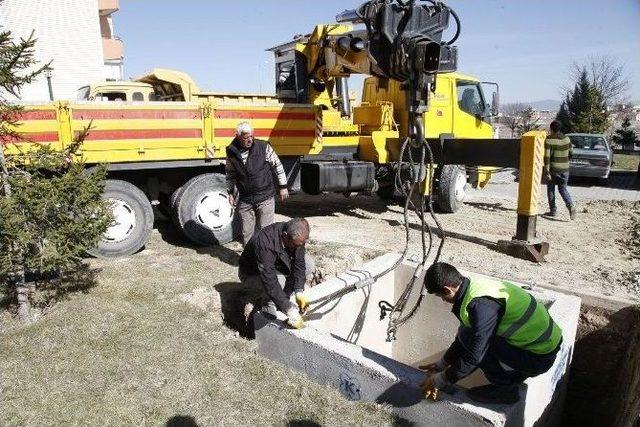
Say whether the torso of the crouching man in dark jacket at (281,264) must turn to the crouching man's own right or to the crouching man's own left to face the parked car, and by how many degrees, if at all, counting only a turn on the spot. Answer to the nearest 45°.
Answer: approximately 90° to the crouching man's own left

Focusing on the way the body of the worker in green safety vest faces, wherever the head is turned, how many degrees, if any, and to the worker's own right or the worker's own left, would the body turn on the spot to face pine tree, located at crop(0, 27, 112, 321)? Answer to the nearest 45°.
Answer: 0° — they already face it

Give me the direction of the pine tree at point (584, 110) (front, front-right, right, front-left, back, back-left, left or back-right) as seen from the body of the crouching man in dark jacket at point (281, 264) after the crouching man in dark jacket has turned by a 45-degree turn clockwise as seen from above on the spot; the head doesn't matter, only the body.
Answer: back-left

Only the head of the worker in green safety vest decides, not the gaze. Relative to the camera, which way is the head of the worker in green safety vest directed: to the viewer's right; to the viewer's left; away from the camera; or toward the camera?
to the viewer's left

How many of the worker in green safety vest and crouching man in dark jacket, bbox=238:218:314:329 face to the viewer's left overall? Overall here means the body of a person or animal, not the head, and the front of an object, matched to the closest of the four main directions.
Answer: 1

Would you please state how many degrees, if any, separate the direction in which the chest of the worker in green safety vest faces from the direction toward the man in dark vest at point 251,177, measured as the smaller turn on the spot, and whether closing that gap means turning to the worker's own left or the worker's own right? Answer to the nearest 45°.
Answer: approximately 45° to the worker's own right

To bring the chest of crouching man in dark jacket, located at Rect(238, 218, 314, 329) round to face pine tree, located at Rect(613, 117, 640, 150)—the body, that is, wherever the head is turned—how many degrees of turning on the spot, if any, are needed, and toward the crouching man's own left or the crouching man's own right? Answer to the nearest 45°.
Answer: approximately 90° to the crouching man's own left

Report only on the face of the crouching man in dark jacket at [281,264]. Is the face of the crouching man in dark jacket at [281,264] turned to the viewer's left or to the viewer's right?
to the viewer's right

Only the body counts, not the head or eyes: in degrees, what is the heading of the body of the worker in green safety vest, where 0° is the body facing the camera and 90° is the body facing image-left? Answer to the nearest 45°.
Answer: approximately 90°

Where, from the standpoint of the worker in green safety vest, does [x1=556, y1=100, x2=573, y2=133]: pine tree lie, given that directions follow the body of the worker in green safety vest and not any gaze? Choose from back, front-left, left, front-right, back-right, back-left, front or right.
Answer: right

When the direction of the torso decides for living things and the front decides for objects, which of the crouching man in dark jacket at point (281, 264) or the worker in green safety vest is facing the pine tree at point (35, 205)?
the worker in green safety vest

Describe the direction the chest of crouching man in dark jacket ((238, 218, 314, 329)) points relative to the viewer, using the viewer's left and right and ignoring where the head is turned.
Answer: facing the viewer and to the right of the viewer

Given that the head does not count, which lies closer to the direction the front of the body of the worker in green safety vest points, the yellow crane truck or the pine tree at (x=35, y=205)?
the pine tree

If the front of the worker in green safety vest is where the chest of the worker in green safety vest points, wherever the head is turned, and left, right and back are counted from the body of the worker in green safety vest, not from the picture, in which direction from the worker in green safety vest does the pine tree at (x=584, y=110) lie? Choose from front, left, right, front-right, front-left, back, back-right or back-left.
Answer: right

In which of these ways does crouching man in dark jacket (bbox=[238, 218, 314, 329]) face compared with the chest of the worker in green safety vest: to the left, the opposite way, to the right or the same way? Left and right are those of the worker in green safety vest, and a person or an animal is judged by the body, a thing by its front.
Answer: the opposite way
